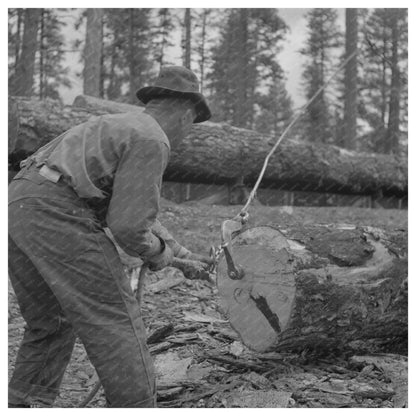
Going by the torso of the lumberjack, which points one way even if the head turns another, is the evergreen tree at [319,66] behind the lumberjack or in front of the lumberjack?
in front

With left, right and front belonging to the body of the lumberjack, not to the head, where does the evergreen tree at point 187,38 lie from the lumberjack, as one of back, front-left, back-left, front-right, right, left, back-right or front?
front-left

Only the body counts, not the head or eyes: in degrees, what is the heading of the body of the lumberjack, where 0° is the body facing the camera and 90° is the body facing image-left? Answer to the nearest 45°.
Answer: approximately 225°

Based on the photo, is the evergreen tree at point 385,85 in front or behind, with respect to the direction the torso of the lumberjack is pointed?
in front

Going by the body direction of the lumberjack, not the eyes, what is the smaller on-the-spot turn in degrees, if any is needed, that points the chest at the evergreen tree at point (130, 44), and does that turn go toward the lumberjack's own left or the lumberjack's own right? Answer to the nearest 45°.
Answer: approximately 45° to the lumberjack's own left
